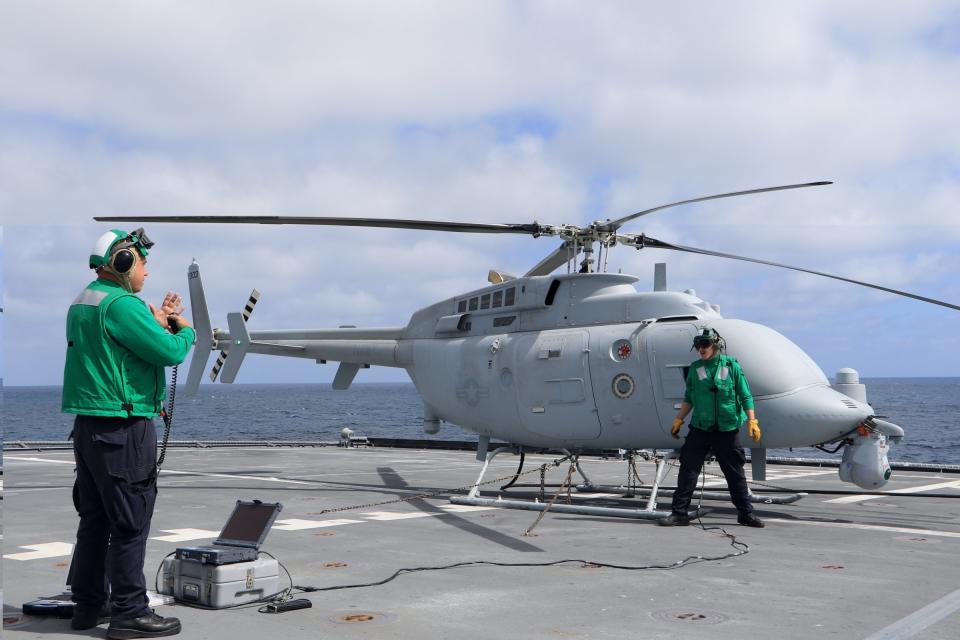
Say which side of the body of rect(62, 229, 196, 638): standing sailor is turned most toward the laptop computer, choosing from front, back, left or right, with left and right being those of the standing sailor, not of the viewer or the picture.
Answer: front

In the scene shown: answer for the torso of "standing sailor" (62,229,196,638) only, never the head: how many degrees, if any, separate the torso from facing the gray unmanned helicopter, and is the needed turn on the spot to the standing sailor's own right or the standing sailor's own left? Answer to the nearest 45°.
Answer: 0° — they already face it

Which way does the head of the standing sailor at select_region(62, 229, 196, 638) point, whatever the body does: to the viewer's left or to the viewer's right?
to the viewer's right

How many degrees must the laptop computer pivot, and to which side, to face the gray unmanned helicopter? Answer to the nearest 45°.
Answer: approximately 180°

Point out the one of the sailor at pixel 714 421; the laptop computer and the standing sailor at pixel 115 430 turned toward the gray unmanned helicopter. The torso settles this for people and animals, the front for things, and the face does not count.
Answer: the standing sailor

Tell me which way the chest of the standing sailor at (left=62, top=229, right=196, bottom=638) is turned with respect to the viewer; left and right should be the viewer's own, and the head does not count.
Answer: facing away from the viewer and to the right of the viewer

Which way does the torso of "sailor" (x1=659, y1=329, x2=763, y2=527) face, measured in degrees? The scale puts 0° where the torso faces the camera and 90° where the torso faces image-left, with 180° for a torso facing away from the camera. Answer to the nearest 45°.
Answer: approximately 0°

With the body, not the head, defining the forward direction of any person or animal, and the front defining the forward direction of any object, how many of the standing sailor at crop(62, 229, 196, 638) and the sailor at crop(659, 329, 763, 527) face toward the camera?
1

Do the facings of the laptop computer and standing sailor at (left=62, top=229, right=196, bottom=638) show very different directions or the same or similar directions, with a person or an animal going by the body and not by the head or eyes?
very different directions

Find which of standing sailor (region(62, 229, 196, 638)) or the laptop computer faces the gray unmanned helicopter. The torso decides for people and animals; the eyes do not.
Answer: the standing sailor

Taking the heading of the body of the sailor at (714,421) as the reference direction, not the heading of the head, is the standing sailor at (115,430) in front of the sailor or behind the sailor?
in front

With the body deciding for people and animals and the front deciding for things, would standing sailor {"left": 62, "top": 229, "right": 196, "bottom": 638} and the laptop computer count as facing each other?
yes

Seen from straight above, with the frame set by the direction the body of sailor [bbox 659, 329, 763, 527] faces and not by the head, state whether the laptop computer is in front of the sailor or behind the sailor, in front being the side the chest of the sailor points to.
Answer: in front
